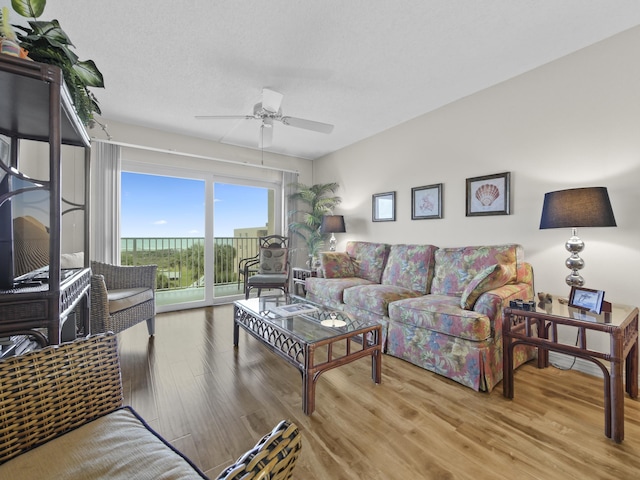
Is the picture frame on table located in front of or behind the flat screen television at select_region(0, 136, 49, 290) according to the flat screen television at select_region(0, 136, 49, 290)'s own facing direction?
in front

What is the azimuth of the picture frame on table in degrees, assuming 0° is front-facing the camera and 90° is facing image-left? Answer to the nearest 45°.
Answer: approximately 45°

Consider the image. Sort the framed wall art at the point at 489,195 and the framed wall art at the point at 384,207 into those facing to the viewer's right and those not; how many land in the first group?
0

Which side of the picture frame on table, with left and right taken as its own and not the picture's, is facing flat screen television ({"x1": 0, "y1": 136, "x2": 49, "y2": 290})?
front

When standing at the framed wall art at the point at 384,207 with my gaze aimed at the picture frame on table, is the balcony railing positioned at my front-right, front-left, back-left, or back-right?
back-right

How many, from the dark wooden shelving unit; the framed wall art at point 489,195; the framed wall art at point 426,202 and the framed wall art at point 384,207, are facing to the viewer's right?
1

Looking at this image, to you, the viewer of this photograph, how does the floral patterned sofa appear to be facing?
facing the viewer and to the left of the viewer

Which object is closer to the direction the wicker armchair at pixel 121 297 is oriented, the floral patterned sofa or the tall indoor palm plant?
the floral patterned sofa

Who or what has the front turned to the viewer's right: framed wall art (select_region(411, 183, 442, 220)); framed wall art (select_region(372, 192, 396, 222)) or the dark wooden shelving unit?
the dark wooden shelving unit

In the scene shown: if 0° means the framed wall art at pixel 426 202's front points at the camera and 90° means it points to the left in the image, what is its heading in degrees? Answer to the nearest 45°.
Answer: approximately 45°

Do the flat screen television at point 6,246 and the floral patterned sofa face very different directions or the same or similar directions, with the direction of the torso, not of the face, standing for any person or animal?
very different directions

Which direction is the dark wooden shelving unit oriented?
to the viewer's right

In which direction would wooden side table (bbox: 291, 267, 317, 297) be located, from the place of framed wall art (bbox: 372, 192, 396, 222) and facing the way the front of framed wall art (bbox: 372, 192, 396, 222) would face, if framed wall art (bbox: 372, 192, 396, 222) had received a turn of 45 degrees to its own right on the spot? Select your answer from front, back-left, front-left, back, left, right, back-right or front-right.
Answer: front

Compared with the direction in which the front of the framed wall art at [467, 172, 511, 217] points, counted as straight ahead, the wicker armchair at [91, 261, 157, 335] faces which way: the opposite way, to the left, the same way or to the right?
the opposite way
